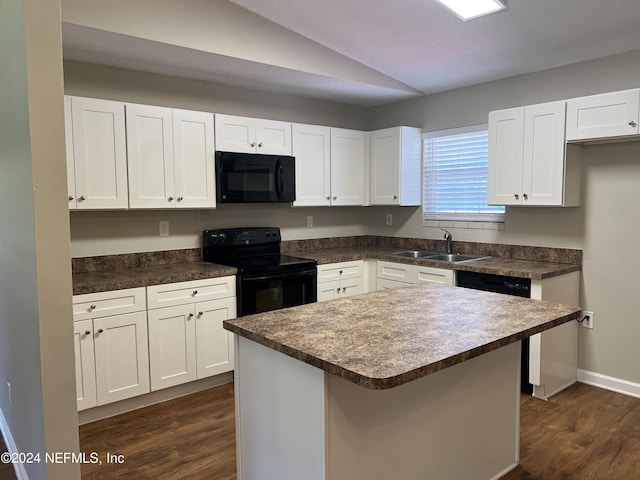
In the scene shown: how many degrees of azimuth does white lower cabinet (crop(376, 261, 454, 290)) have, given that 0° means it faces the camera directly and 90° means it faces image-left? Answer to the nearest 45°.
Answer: approximately 45°

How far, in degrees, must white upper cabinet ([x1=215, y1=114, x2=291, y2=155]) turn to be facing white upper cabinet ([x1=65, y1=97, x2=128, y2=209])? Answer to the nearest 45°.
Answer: approximately 90° to its right

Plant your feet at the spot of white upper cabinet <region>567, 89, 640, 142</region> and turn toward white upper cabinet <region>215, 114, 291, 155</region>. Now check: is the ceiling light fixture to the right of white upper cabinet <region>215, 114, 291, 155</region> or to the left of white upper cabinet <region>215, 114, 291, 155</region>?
left

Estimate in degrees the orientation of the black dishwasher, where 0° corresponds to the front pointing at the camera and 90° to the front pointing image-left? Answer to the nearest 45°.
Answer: approximately 45°

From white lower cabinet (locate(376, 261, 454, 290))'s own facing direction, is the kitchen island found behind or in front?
in front

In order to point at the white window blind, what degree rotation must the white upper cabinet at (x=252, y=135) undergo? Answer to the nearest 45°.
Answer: approximately 45° to its left
